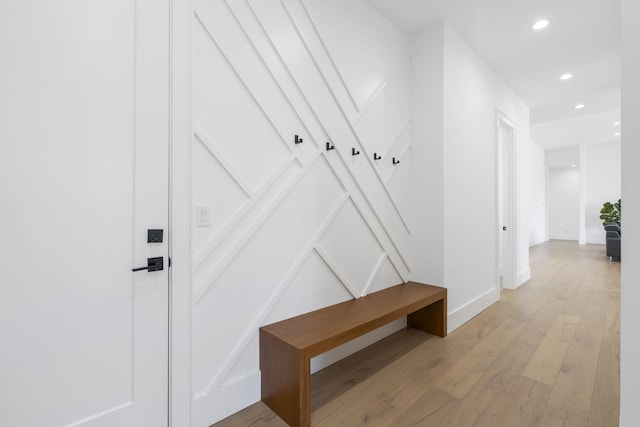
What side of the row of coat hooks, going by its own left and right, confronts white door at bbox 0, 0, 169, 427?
right

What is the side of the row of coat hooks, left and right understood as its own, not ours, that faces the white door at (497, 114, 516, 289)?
left

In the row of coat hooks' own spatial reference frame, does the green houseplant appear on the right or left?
on its left

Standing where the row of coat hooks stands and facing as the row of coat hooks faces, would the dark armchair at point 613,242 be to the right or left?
on its left

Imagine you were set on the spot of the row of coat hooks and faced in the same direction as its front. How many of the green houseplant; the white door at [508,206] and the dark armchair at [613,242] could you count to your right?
0

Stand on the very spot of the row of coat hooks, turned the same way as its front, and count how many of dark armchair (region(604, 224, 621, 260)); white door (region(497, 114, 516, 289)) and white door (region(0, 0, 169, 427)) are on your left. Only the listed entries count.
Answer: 2

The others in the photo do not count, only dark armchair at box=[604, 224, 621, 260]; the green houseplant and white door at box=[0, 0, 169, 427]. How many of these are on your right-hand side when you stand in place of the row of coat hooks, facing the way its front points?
1

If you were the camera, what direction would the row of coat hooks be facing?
facing the viewer and to the right of the viewer
